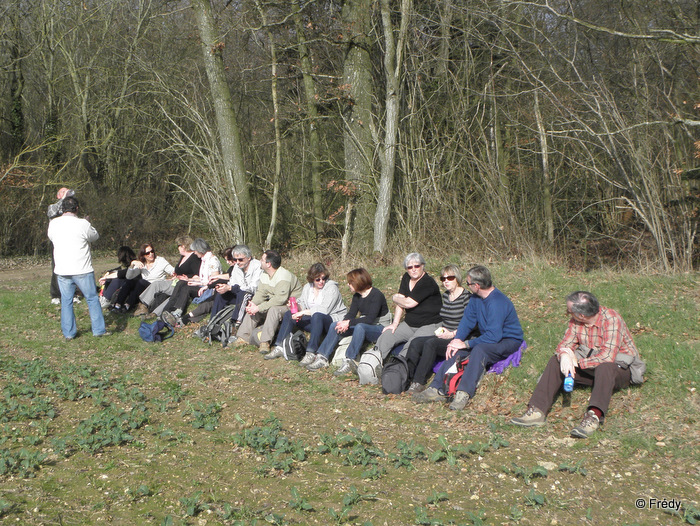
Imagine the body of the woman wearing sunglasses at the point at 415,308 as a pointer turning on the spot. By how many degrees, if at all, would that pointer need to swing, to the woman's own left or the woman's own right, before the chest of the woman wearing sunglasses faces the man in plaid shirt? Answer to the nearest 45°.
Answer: approximately 90° to the woman's own left

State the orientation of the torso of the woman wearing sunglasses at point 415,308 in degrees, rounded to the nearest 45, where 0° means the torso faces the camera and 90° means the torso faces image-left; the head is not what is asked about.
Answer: approximately 45°

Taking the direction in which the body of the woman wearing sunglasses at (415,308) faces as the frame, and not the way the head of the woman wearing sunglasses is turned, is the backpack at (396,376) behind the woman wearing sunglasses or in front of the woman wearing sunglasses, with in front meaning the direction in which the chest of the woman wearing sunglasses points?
in front

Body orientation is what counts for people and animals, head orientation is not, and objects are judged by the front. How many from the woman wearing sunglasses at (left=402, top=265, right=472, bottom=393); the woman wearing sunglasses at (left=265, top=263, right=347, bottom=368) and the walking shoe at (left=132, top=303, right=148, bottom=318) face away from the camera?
0

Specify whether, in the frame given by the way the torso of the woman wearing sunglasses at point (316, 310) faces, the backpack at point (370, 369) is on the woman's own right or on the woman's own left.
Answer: on the woman's own left

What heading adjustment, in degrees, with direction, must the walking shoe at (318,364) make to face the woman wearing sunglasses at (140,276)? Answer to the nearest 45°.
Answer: approximately 90° to its right

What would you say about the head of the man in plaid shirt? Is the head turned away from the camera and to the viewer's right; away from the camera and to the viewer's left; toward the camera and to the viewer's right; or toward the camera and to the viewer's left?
toward the camera and to the viewer's left

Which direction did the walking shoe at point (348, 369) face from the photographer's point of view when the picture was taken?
facing the viewer and to the left of the viewer

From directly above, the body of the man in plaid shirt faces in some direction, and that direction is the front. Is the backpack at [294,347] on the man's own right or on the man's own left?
on the man's own right
